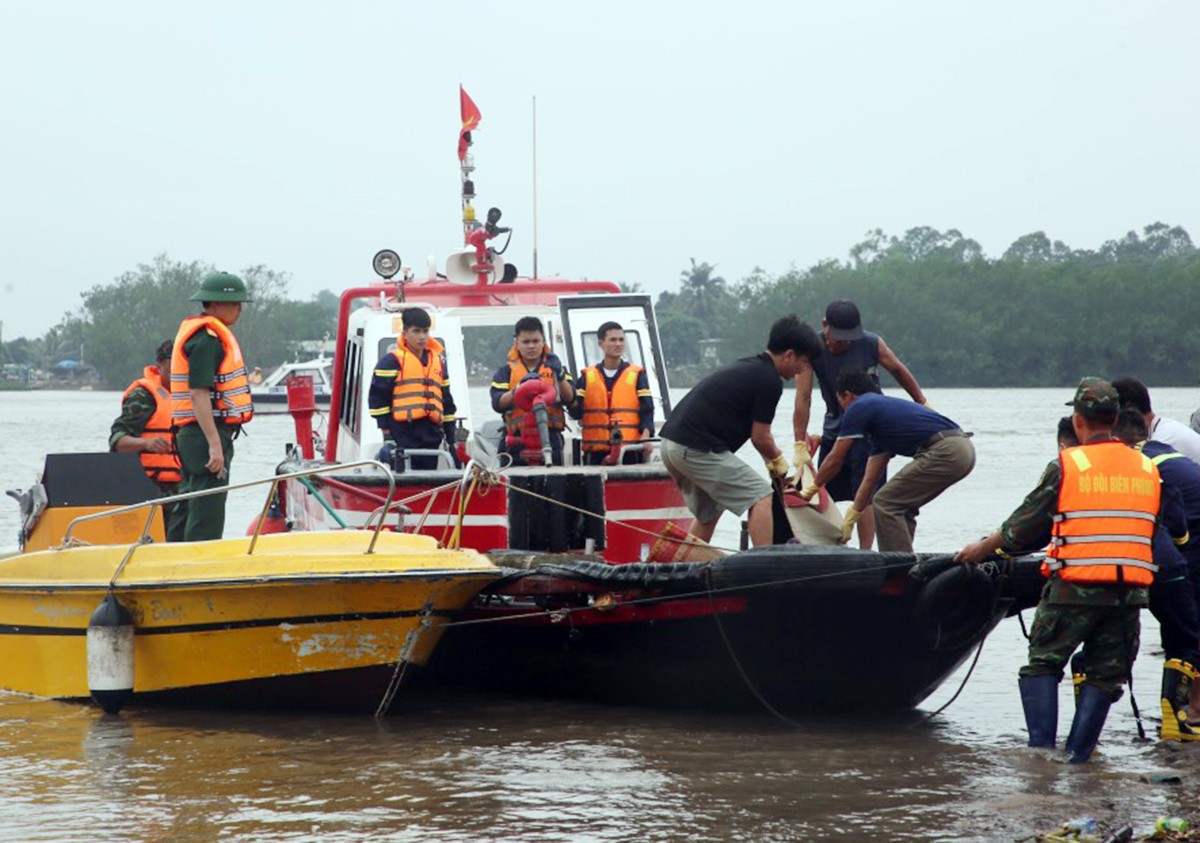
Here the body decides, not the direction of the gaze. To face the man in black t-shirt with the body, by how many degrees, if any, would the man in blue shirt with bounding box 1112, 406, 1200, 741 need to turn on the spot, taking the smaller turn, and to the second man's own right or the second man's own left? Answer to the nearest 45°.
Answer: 0° — they already face them

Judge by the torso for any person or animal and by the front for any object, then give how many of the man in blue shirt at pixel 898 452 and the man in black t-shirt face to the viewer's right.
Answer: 1

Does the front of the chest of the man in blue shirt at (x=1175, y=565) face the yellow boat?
yes

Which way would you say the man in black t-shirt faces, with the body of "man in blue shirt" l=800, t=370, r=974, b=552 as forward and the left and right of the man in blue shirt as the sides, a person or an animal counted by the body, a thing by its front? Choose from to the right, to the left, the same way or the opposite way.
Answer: the opposite way

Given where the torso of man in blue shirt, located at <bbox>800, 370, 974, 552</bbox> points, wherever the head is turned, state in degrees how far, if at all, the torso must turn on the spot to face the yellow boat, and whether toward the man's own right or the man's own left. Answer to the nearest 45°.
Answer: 0° — they already face it

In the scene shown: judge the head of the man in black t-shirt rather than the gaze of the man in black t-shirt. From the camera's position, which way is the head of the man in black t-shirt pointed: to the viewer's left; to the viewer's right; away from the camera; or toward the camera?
to the viewer's right

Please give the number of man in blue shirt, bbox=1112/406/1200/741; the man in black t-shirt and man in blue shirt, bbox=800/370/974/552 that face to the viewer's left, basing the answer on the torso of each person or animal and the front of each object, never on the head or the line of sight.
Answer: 2

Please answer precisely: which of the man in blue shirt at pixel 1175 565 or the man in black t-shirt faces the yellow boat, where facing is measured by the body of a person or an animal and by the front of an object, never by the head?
the man in blue shirt

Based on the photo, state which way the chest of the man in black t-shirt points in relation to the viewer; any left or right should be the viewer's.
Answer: facing to the right of the viewer

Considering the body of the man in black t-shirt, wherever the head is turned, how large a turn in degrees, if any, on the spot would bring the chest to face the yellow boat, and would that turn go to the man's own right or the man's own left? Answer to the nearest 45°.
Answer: approximately 180°

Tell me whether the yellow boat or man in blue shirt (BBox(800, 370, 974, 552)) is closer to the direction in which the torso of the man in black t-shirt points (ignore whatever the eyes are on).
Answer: the man in blue shirt

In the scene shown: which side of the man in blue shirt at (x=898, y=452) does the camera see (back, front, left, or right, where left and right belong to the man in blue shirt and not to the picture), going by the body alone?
left

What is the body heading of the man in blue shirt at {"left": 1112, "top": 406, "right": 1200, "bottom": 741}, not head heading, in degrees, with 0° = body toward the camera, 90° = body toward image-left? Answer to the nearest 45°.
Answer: approximately 90°

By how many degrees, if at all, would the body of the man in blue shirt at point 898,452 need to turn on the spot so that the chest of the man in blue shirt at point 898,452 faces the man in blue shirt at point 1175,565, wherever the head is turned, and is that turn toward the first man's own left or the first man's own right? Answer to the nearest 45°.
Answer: approximately 135° to the first man's own left
